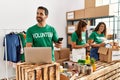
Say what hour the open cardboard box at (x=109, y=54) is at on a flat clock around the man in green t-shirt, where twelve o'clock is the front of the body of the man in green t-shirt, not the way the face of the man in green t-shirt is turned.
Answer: The open cardboard box is roughly at 8 o'clock from the man in green t-shirt.

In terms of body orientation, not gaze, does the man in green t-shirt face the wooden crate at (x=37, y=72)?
yes

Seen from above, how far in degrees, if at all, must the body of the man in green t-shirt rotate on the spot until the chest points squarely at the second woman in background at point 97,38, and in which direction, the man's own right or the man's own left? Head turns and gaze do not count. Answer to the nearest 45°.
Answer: approximately 135° to the man's own left

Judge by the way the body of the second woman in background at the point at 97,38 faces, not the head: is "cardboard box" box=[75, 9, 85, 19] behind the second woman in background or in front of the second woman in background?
behind

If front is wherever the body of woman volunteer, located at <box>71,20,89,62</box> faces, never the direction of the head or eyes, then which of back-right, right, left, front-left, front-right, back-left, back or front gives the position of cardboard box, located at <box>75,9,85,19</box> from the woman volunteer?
back-left
